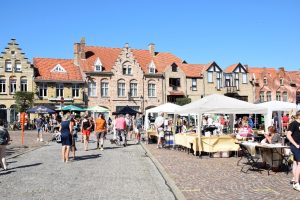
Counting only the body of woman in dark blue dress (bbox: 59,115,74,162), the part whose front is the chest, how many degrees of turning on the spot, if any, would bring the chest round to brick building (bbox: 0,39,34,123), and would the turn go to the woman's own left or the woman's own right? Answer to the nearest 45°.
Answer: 0° — they already face it

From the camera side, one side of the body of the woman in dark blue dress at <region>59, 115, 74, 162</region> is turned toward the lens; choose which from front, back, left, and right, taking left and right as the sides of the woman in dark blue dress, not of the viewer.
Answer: back

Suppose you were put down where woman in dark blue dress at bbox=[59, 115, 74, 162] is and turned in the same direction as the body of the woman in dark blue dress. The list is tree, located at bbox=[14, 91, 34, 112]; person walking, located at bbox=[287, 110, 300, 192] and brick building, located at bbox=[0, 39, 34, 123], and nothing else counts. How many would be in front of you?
2

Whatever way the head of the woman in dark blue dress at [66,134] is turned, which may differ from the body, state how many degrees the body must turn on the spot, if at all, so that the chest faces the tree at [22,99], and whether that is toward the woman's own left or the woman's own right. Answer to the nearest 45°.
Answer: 0° — they already face it

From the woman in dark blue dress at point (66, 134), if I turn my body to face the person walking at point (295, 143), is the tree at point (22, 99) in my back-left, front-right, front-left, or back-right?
back-left

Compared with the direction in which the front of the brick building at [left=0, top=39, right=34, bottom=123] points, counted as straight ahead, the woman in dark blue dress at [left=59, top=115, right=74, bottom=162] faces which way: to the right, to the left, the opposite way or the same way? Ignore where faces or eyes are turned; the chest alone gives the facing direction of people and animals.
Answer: the opposite way

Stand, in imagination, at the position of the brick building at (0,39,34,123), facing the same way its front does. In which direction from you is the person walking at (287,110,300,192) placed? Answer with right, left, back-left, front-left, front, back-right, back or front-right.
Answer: front

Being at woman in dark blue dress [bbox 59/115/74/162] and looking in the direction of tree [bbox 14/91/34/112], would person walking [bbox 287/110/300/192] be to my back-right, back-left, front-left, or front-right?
back-right

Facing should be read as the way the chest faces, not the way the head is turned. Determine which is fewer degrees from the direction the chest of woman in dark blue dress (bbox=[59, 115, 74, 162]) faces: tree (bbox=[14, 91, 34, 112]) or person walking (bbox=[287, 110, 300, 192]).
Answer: the tree

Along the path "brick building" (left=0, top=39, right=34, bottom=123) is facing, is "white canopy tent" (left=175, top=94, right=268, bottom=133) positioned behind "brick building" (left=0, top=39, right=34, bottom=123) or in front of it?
in front

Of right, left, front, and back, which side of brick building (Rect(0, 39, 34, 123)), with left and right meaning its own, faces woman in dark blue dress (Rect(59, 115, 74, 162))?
front

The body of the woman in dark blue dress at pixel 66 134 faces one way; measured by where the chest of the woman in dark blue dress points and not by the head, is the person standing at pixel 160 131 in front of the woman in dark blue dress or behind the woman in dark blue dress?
in front

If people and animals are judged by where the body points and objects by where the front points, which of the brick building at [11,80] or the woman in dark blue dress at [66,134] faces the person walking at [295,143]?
the brick building

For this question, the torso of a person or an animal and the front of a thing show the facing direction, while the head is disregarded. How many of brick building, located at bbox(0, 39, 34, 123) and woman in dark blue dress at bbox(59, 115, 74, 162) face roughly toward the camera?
1

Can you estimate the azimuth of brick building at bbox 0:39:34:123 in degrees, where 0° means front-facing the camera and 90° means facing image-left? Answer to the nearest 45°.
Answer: approximately 0°

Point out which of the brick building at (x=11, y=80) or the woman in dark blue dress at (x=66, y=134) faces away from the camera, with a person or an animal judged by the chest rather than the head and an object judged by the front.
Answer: the woman in dark blue dress
